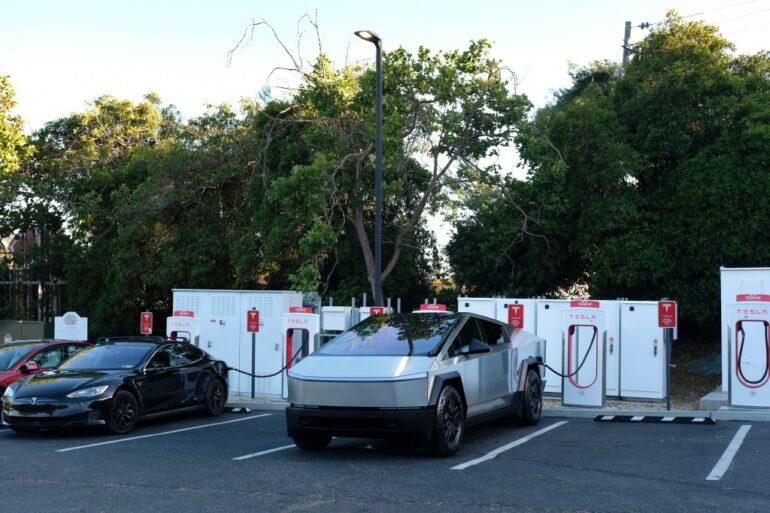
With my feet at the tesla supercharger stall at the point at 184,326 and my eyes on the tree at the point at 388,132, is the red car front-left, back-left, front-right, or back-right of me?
back-left

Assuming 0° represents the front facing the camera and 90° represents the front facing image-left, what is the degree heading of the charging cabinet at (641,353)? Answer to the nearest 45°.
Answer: approximately 0°

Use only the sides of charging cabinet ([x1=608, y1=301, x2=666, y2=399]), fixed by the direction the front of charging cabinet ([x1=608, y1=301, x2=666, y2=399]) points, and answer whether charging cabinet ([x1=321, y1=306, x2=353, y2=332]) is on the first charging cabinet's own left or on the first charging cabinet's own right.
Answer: on the first charging cabinet's own right

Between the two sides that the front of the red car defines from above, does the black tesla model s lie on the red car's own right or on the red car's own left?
on the red car's own left

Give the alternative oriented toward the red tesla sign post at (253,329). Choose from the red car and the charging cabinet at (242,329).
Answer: the charging cabinet

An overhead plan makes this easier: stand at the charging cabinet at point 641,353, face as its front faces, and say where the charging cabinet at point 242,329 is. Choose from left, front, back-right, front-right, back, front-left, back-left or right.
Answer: right

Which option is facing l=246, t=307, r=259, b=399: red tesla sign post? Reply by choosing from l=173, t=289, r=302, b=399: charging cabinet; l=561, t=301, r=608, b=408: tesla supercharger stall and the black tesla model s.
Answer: the charging cabinet

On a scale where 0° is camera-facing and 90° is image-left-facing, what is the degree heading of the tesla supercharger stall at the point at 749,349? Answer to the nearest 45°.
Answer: approximately 0°
